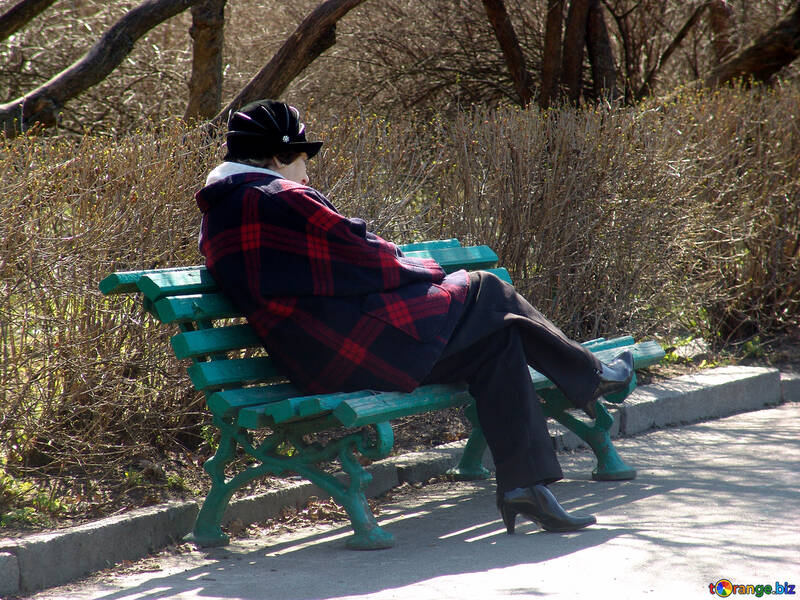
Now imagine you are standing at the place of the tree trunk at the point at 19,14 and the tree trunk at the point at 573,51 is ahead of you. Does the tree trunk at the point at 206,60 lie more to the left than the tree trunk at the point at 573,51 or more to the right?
right

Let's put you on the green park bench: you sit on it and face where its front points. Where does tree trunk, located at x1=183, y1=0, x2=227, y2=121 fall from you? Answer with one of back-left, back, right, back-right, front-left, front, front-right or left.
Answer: back-left

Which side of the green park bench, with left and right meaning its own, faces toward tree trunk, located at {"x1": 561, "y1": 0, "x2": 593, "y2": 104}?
left

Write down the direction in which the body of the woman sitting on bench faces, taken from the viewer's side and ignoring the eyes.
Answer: to the viewer's right

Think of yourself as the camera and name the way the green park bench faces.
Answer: facing the viewer and to the right of the viewer

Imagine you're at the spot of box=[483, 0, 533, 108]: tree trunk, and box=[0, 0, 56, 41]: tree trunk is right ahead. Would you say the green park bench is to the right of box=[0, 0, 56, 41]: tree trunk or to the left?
left

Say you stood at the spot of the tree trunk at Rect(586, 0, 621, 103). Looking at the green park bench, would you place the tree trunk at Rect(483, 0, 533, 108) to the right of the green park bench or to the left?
right

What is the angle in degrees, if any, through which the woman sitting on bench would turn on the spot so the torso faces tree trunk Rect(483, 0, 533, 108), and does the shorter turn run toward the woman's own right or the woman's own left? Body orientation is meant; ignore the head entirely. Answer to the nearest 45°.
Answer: approximately 90° to the woman's own left

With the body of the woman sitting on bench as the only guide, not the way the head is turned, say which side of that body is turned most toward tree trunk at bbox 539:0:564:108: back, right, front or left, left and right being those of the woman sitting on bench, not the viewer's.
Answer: left
